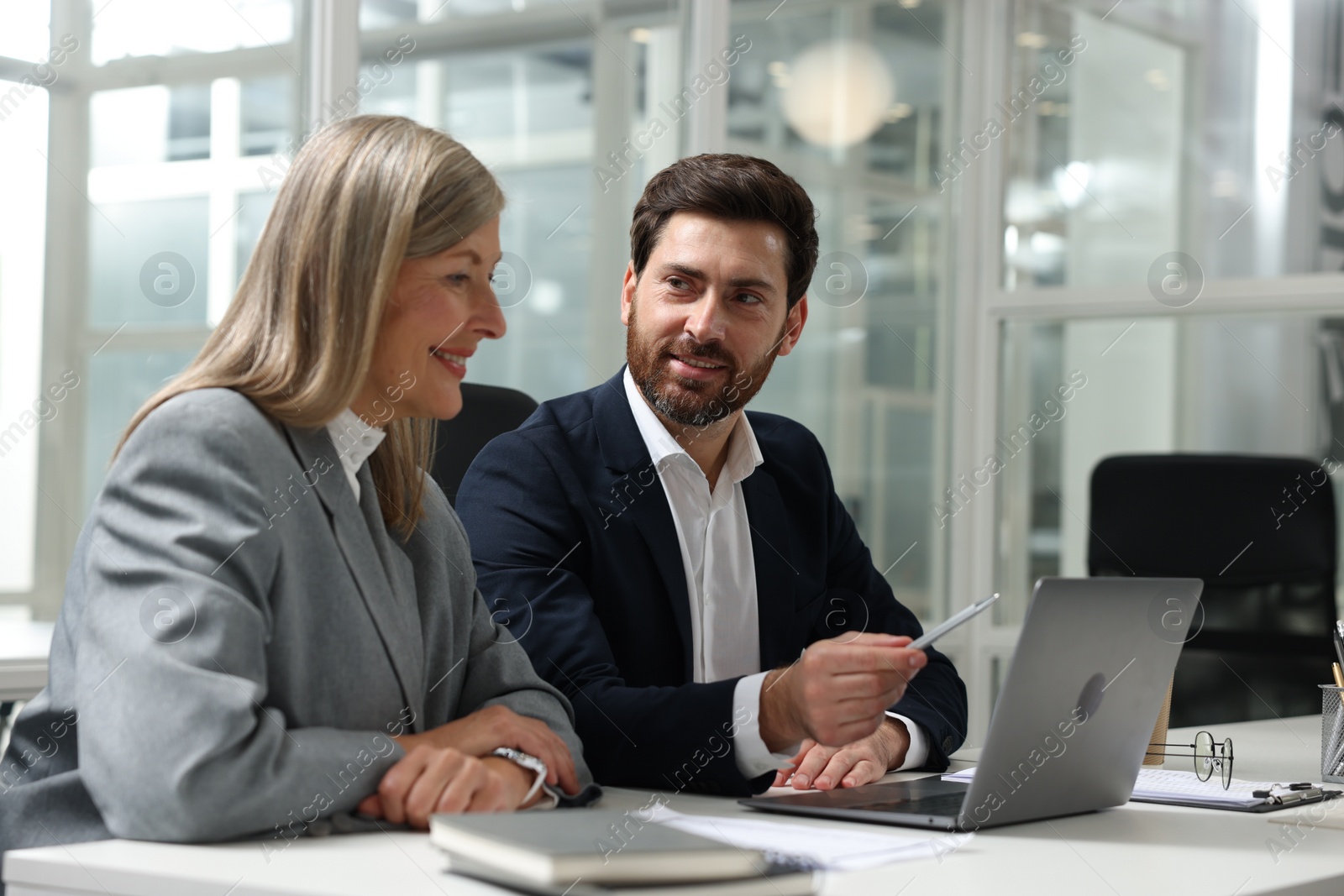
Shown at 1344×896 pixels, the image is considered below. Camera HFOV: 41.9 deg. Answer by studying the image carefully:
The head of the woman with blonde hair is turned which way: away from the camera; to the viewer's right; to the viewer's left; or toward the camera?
to the viewer's right

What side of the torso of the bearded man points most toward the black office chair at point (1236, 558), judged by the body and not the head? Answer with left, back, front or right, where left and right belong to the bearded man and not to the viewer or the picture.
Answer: left

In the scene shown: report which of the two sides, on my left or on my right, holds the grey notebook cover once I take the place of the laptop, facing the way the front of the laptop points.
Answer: on my left

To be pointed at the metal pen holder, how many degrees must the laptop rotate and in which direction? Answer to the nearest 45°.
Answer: approximately 90° to its right

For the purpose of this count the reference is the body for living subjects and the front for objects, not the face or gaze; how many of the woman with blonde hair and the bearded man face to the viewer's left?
0

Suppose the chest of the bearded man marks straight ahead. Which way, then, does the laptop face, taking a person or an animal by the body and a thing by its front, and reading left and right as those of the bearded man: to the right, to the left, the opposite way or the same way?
the opposite way

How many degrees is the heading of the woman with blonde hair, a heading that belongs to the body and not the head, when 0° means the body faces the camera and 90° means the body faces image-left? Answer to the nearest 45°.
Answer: approximately 315°

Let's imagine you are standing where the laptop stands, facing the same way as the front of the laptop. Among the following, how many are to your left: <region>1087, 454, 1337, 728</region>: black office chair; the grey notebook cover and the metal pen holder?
1

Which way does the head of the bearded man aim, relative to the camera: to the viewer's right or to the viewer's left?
to the viewer's left

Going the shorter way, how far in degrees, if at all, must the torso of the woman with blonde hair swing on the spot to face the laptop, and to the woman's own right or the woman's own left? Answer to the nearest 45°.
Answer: approximately 45° to the woman's own left

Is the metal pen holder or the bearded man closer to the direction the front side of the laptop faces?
the bearded man

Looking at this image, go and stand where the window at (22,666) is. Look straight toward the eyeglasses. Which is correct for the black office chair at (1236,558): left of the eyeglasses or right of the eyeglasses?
left

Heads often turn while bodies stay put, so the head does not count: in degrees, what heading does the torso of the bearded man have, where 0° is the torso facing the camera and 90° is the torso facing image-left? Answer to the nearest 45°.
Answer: approximately 315°
